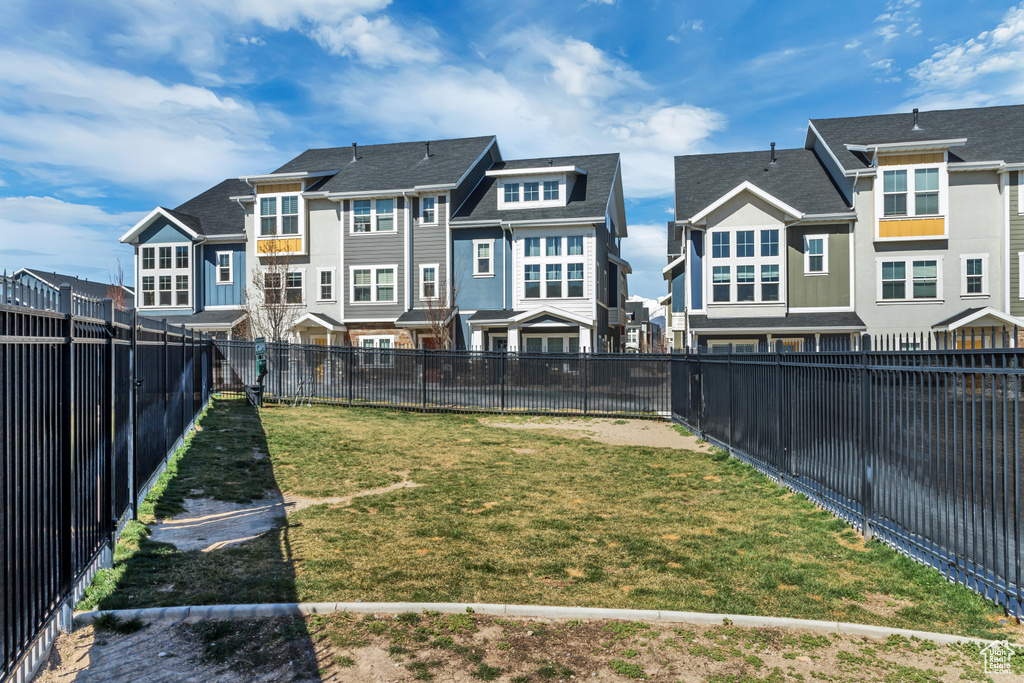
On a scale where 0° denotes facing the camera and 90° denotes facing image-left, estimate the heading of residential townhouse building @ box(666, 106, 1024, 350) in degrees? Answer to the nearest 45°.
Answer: approximately 0°

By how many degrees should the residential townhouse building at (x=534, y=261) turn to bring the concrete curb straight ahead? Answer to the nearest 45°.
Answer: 0° — it already faces it

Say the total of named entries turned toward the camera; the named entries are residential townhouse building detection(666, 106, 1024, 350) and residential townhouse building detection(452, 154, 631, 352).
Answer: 2

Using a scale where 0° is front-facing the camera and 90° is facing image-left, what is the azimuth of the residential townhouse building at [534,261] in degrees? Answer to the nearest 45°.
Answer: approximately 0°

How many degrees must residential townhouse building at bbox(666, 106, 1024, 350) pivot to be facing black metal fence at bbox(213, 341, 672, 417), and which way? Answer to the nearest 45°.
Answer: approximately 45° to its right

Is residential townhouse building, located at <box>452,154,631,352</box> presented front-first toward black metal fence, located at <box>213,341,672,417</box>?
yes

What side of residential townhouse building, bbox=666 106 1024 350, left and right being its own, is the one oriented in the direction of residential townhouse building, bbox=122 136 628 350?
right

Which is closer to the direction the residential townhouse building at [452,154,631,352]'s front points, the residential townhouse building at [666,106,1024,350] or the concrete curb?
the concrete curb

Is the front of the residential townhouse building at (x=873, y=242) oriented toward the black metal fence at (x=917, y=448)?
yes
